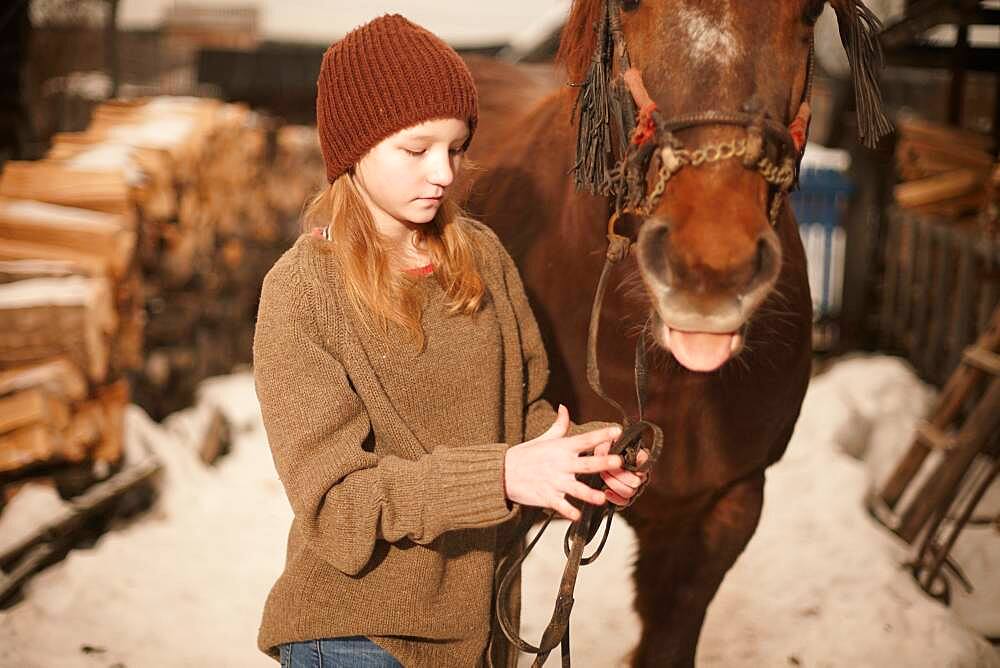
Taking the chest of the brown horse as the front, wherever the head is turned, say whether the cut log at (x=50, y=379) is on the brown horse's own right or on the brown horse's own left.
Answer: on the brown horse's own right

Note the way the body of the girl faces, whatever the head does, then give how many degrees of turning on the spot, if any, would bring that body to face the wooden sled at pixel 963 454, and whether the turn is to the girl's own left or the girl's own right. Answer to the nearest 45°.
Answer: approximately 90° to the girl's own left

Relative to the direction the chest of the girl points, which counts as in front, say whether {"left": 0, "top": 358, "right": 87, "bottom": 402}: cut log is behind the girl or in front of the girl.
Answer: behind

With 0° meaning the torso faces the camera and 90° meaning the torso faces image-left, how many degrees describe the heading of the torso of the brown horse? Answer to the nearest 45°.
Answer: approximately 0°

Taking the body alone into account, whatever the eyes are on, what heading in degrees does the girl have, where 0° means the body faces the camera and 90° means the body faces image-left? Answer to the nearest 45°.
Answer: approximately 315°

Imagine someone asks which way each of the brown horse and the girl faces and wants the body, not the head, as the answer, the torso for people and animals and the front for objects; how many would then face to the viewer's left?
0

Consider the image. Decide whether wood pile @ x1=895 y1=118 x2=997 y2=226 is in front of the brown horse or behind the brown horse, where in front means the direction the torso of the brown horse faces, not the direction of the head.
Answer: behind

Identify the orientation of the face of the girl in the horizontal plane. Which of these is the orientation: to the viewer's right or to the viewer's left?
to the viewer's right

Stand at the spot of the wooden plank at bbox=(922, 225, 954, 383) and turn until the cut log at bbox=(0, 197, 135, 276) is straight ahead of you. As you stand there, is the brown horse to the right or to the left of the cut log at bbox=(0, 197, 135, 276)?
left
